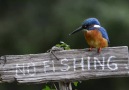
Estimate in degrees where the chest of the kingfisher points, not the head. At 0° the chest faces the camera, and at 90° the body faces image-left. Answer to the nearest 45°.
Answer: approximately 45°
